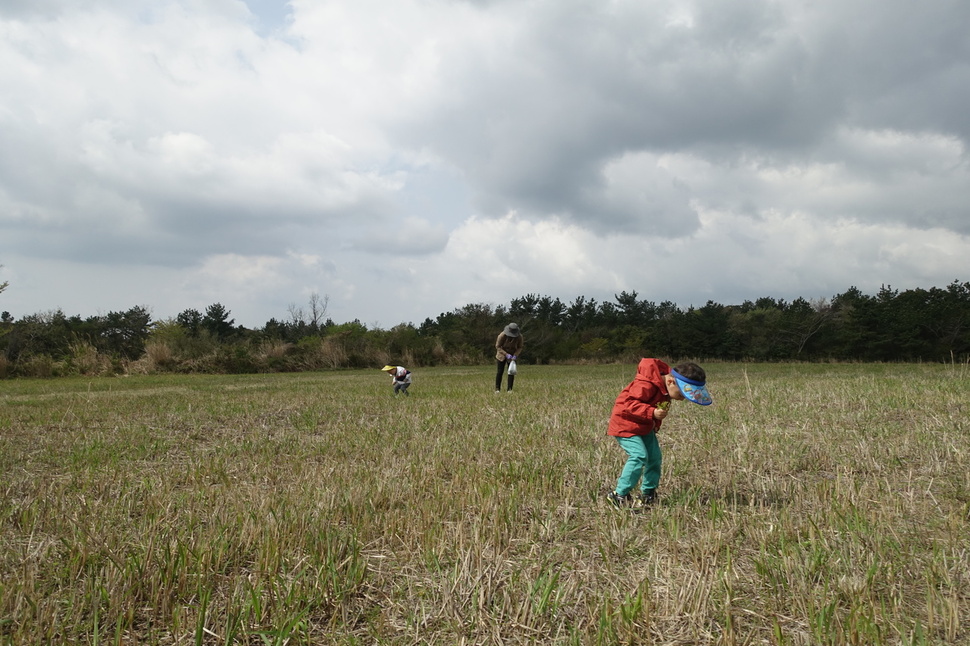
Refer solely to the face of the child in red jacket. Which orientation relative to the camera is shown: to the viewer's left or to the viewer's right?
to the viewer's right

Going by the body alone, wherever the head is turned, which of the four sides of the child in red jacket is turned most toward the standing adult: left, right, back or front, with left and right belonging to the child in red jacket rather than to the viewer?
left

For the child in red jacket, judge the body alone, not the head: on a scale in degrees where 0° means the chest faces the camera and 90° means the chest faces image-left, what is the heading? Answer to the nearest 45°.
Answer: approximately 270°
